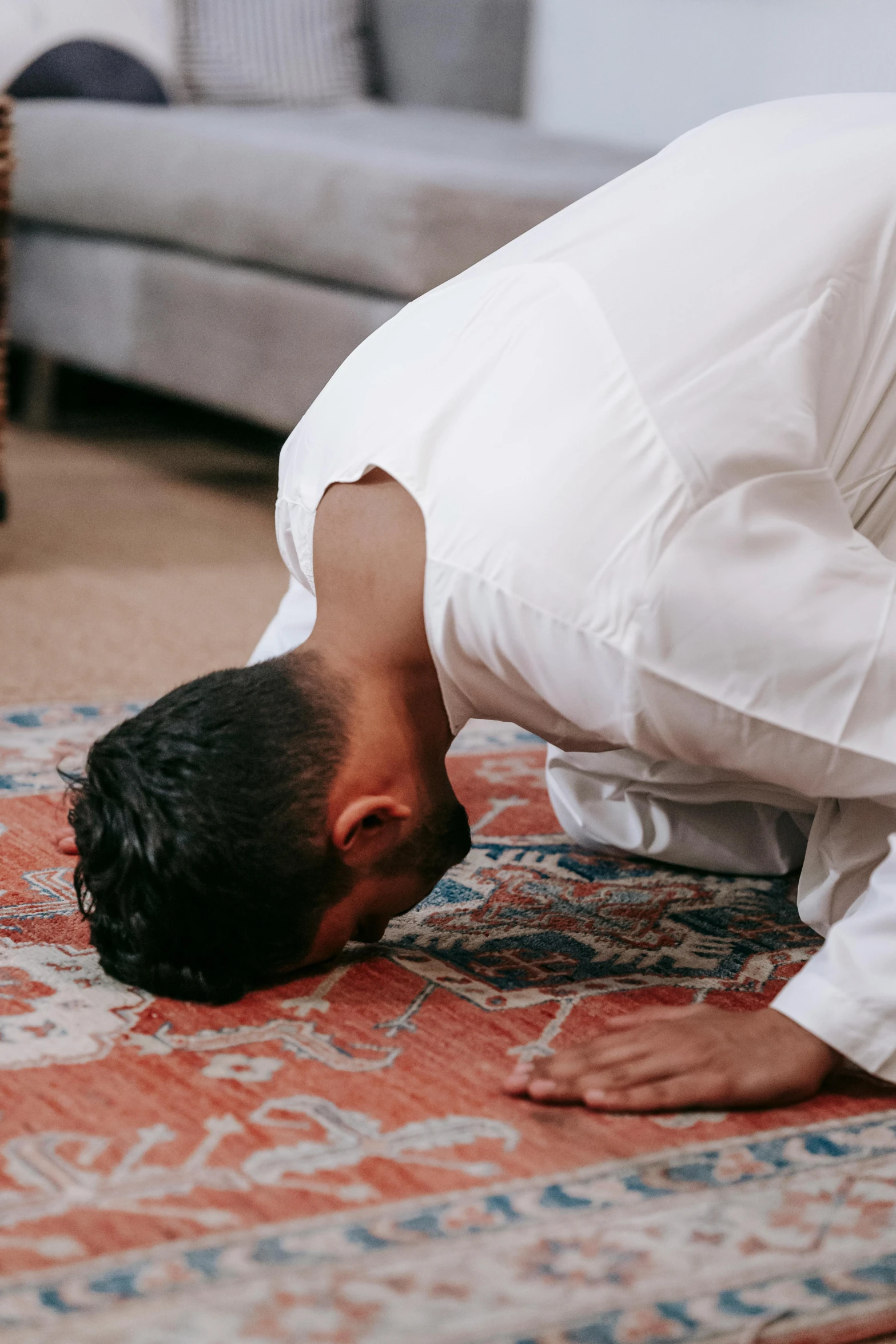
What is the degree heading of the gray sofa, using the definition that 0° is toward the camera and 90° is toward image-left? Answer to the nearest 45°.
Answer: approximately 45°

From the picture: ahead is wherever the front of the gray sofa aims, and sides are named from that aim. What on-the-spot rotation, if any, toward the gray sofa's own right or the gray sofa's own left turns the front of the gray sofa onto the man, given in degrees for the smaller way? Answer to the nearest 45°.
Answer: approximately 45° to the gray sofa's own left

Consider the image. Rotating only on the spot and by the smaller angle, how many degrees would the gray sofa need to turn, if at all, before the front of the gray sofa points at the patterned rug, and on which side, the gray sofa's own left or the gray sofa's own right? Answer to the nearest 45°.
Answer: approximately 45° to the gray sofa's own left
